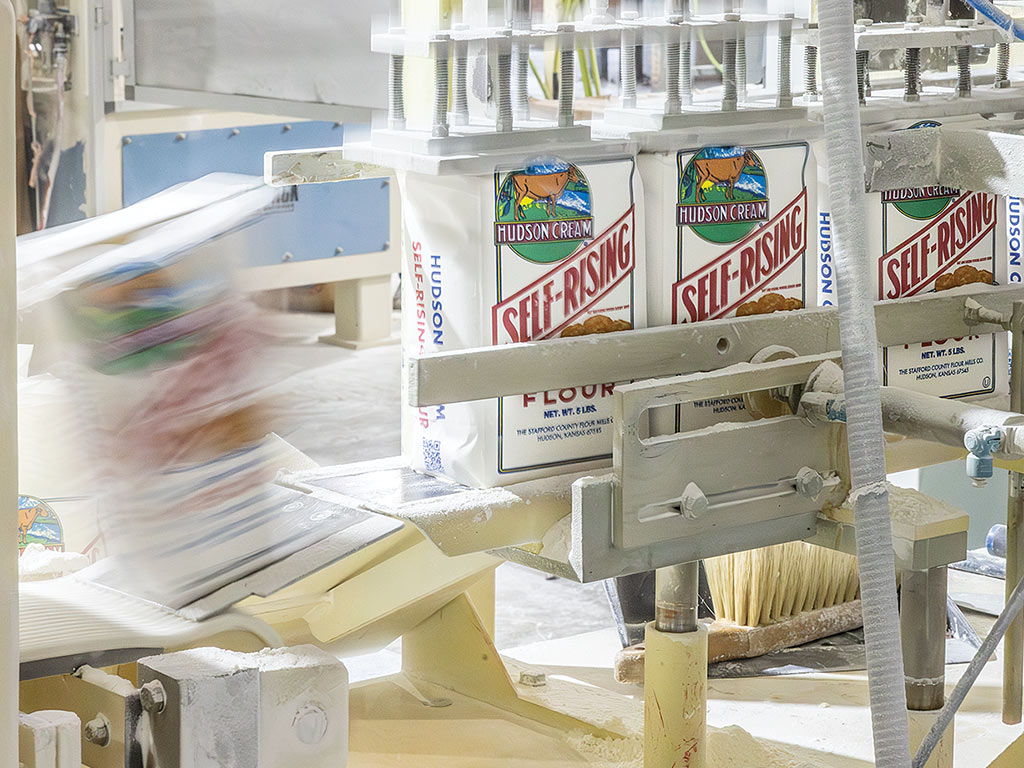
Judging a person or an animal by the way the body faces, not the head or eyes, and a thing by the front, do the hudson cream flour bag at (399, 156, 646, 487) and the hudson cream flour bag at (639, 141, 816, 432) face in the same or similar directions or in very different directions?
same or similar directions

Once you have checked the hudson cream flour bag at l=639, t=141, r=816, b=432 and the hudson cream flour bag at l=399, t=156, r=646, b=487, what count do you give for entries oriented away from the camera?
0

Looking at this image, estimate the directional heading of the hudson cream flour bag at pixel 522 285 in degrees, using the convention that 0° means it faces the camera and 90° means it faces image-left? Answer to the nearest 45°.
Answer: approximately 315°
